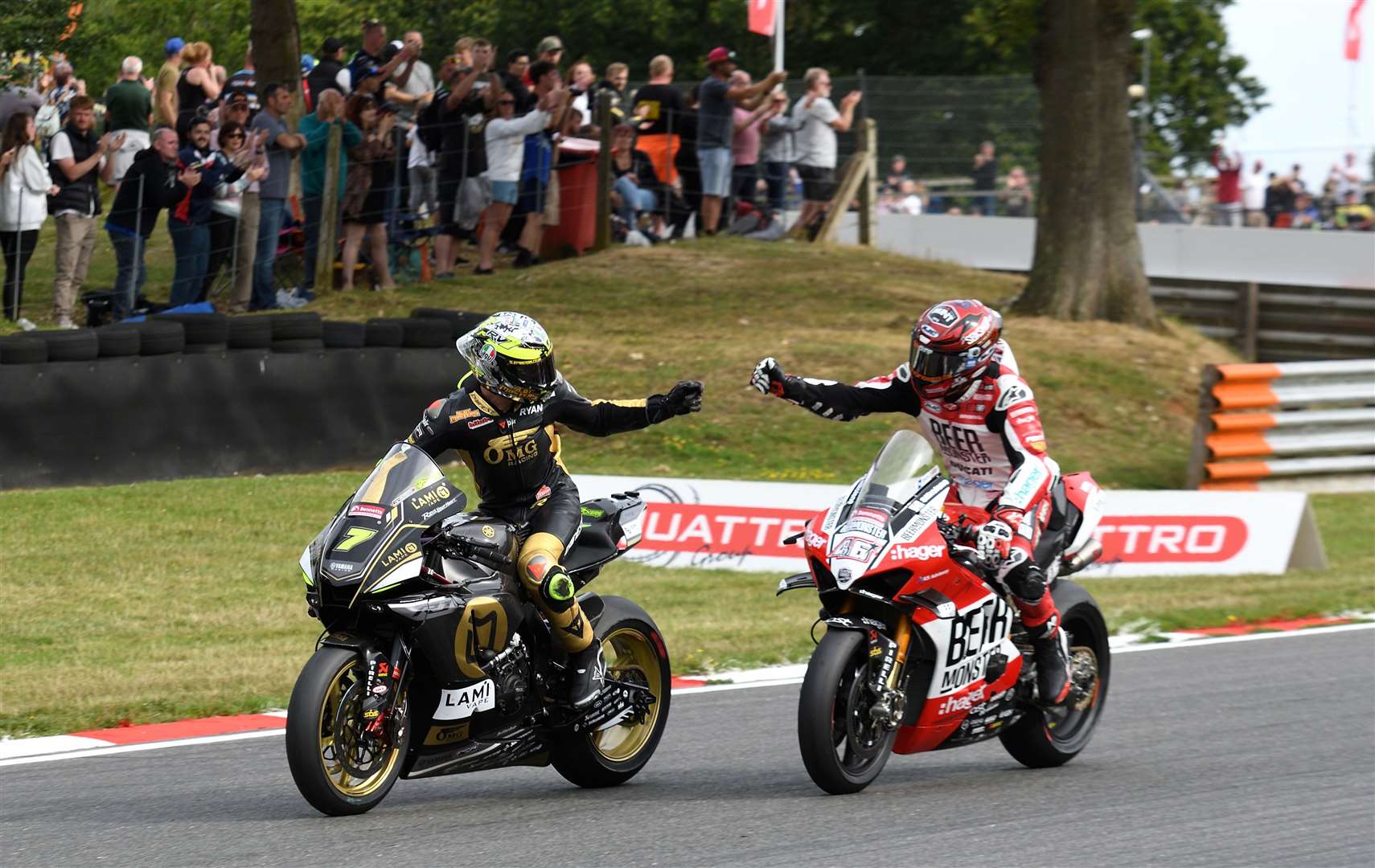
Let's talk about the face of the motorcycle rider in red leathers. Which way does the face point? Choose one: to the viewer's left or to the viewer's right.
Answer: to the viewer's left

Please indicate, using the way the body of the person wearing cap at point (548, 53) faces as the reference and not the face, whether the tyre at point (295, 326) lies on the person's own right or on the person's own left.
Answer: on the person's own right

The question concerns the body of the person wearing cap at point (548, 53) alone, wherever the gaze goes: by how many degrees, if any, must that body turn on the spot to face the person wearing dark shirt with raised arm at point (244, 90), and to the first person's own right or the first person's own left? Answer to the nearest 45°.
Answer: approximately 90° to the first person's own right

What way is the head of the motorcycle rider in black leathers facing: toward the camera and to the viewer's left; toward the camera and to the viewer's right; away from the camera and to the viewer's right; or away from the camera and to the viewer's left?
toward the camera and to the viewer's right

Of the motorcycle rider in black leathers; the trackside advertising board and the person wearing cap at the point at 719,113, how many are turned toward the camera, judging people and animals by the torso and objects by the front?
2

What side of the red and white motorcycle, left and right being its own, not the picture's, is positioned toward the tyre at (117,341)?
right

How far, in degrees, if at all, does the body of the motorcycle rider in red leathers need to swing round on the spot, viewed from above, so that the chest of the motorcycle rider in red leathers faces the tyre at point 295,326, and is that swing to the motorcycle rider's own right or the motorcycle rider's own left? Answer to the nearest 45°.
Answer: approximately 90° to the motorcycle rider's own right

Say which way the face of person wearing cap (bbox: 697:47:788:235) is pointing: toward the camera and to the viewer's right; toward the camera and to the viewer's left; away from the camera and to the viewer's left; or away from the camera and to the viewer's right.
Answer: toward the camera and to the viewer's right

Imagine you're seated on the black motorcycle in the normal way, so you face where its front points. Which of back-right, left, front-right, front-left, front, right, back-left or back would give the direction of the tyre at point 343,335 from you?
back-right
